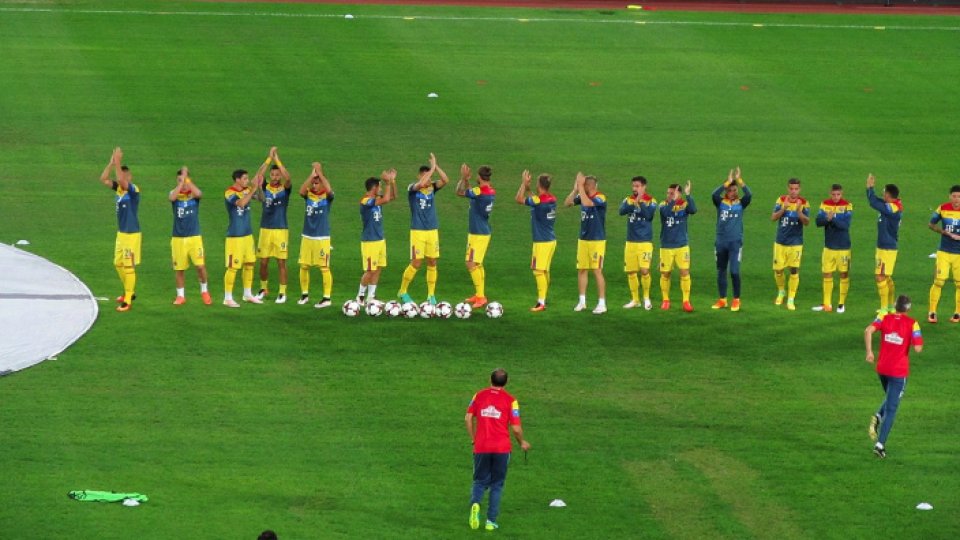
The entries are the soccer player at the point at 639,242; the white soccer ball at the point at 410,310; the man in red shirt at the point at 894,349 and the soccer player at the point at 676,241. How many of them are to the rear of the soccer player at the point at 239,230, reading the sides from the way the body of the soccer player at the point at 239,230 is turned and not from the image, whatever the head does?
0

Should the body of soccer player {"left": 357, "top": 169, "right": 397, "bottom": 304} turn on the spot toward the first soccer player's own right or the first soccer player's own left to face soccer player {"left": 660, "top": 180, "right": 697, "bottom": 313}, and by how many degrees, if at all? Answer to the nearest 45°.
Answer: approximately 45° to the first soccer player's own left

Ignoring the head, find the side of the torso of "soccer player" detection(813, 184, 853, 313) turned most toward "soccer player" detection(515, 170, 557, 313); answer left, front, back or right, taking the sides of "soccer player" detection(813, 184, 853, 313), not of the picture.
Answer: right

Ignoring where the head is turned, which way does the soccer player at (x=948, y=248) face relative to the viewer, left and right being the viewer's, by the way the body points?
facing the viewer

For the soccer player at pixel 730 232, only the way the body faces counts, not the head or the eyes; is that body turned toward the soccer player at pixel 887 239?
no

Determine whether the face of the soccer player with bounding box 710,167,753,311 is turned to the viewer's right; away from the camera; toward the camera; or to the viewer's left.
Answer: toward the camera

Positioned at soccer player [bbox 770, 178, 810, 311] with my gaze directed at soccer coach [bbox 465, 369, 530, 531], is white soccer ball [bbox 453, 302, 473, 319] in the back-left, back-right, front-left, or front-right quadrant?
front-right

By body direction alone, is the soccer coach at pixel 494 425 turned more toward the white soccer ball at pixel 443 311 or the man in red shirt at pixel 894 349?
the white soccer ball

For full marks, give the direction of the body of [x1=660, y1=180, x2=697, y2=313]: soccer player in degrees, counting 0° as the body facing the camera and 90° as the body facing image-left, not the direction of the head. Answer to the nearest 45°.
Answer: approximately 0°

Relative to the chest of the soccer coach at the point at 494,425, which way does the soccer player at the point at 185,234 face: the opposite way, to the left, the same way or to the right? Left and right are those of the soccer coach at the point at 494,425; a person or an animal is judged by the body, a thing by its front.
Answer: the opposite way

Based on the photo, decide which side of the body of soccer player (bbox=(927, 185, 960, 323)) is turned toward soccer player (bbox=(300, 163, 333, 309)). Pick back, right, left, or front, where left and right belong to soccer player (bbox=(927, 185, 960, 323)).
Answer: right

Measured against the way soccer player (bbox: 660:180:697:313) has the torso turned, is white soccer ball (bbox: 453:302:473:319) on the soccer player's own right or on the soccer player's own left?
on the soccer player's own right

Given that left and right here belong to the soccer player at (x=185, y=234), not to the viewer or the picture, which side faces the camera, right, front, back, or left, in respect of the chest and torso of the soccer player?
front

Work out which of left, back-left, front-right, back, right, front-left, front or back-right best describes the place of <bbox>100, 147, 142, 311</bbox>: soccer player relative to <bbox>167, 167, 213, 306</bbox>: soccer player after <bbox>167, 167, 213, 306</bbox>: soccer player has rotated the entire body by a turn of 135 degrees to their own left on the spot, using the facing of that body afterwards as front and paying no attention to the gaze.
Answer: back-left

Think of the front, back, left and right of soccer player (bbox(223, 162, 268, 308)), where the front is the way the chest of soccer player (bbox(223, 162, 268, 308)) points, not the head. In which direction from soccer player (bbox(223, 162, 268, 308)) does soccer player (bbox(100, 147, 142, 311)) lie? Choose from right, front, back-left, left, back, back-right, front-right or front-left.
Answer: back-right

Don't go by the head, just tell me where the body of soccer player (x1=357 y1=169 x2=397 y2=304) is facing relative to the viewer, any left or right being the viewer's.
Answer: facing the viewer and to the right of the viewer

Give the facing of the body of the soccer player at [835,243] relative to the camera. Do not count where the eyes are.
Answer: toward the camera

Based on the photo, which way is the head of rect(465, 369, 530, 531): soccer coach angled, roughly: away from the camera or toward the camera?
away from the camera

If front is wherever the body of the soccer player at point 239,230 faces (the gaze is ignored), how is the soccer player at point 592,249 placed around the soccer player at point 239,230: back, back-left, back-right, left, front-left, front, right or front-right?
front-left

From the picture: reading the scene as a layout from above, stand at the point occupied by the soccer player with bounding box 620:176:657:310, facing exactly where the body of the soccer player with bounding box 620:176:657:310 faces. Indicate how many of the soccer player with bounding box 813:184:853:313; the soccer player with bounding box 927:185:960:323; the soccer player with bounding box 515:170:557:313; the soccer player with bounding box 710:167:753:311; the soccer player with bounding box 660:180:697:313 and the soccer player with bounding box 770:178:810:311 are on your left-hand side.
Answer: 5
